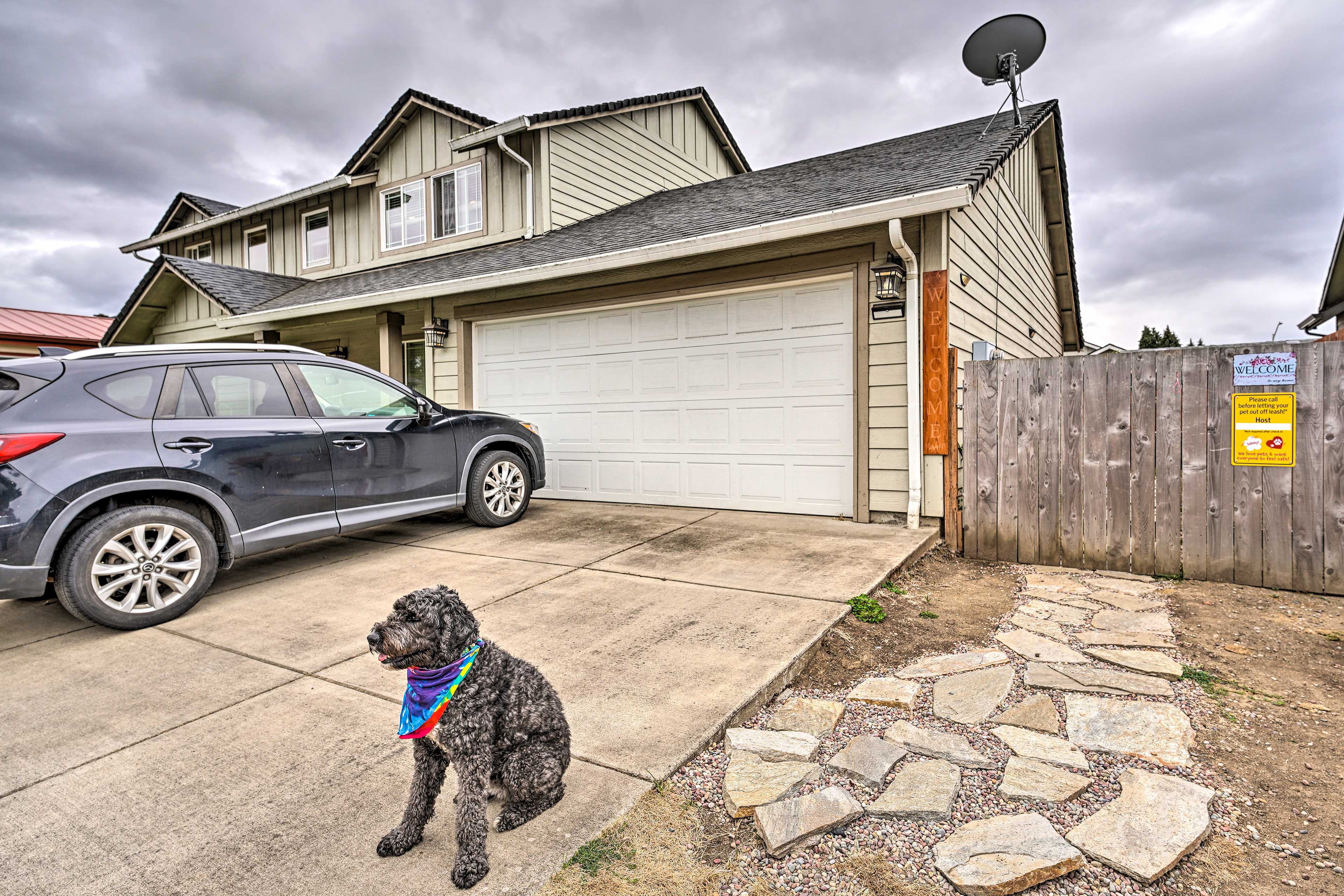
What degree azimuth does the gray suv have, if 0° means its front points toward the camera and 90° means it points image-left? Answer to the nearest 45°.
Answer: approximately 225°

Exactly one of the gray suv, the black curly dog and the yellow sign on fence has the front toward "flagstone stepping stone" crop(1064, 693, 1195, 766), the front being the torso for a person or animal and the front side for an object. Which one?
the yellow sign on fence

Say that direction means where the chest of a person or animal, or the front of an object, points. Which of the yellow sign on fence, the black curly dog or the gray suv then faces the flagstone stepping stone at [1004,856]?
the yellow sign on fence

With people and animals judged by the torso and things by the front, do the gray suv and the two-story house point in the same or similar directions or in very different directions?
very different directions

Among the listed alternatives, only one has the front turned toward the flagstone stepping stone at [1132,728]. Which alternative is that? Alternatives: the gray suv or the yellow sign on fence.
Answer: the yellow sign on fence

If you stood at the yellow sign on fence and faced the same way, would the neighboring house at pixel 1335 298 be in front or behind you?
behind

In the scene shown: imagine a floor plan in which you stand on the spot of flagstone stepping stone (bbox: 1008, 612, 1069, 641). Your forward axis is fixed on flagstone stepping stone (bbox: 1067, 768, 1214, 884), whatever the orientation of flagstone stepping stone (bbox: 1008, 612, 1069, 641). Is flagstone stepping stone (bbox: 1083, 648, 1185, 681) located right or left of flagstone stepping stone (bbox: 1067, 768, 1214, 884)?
left

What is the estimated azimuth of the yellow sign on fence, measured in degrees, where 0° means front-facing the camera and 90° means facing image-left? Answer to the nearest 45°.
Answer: approximately 0°

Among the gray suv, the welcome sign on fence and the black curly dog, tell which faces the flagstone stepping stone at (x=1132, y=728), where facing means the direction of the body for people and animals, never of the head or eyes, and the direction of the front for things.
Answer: the welcome sign on fence

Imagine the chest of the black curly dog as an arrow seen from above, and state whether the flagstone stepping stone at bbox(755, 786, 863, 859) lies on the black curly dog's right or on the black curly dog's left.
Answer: on the black curly dog's left

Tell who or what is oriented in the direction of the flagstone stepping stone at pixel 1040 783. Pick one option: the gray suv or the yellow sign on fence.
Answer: the yellow sign on fence

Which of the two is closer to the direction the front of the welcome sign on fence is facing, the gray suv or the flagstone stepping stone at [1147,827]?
the flagstone stepping stone

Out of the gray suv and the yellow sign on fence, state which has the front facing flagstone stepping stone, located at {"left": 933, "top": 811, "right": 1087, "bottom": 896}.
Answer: the yellow sign on fence
